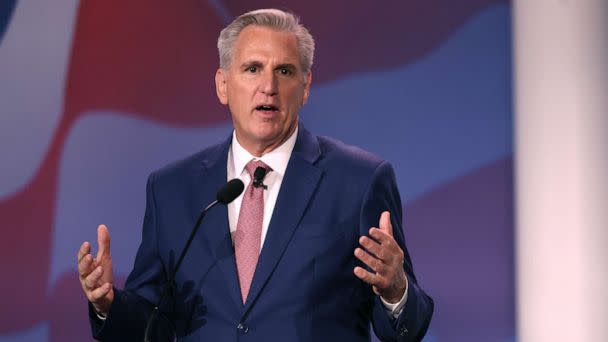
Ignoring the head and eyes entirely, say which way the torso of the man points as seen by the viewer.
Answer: toward the camera

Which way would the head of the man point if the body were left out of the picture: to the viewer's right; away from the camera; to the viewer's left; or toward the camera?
toward the camera
